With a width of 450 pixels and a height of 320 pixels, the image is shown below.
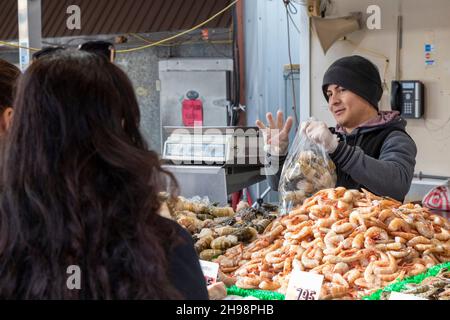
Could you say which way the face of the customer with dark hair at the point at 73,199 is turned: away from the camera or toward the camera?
away from the camera

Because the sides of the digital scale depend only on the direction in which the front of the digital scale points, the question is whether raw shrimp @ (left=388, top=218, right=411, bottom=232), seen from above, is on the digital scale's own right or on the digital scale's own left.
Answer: on the digital scale's own left

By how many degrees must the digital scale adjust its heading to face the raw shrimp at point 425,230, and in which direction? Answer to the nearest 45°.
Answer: approximately 45° to its left

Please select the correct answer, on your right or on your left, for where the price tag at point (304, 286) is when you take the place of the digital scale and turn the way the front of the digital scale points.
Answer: on your left

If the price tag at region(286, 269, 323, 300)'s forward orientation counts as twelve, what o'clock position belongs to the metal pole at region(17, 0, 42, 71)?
The metal pole is roughly at 4 o'clock from the price tag.

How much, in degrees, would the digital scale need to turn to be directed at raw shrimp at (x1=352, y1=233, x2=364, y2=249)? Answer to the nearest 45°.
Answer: approximately 45° to its left

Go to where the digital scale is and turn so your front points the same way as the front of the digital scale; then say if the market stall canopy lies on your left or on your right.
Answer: on your right

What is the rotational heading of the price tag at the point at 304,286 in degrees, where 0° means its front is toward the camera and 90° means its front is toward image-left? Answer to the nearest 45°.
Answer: approximately 0°

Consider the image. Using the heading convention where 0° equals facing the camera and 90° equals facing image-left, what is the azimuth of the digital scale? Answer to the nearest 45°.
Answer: approximately 45°

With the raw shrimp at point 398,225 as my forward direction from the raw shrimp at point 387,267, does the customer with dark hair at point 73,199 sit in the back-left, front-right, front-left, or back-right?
back-left

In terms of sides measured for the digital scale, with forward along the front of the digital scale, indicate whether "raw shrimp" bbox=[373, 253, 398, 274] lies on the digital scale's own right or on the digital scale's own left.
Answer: on the digital scale's own left
